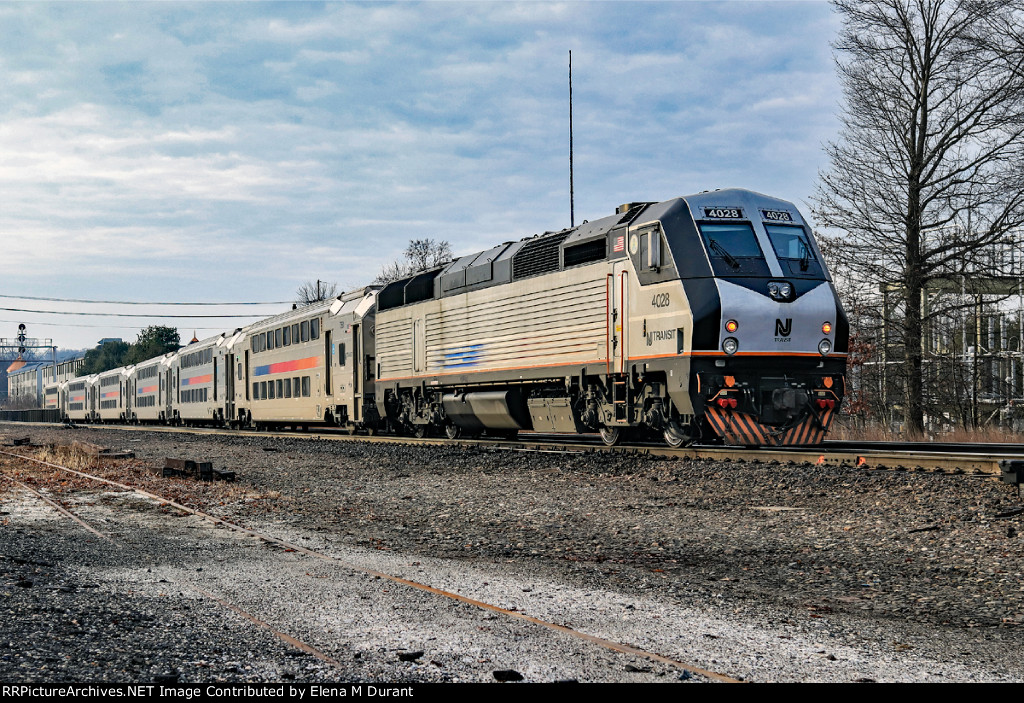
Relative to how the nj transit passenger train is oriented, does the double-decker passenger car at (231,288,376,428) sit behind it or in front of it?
behind

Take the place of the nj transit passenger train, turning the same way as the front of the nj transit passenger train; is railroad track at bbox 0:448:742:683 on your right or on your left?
on your right

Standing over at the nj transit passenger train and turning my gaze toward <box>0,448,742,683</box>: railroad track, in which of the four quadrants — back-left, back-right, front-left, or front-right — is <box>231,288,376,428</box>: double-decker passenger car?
back-right

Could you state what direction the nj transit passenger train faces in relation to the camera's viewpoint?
facing the viewer and to the right of the viewer

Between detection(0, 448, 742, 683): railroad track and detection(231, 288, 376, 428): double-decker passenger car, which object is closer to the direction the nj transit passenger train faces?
the railroad track
